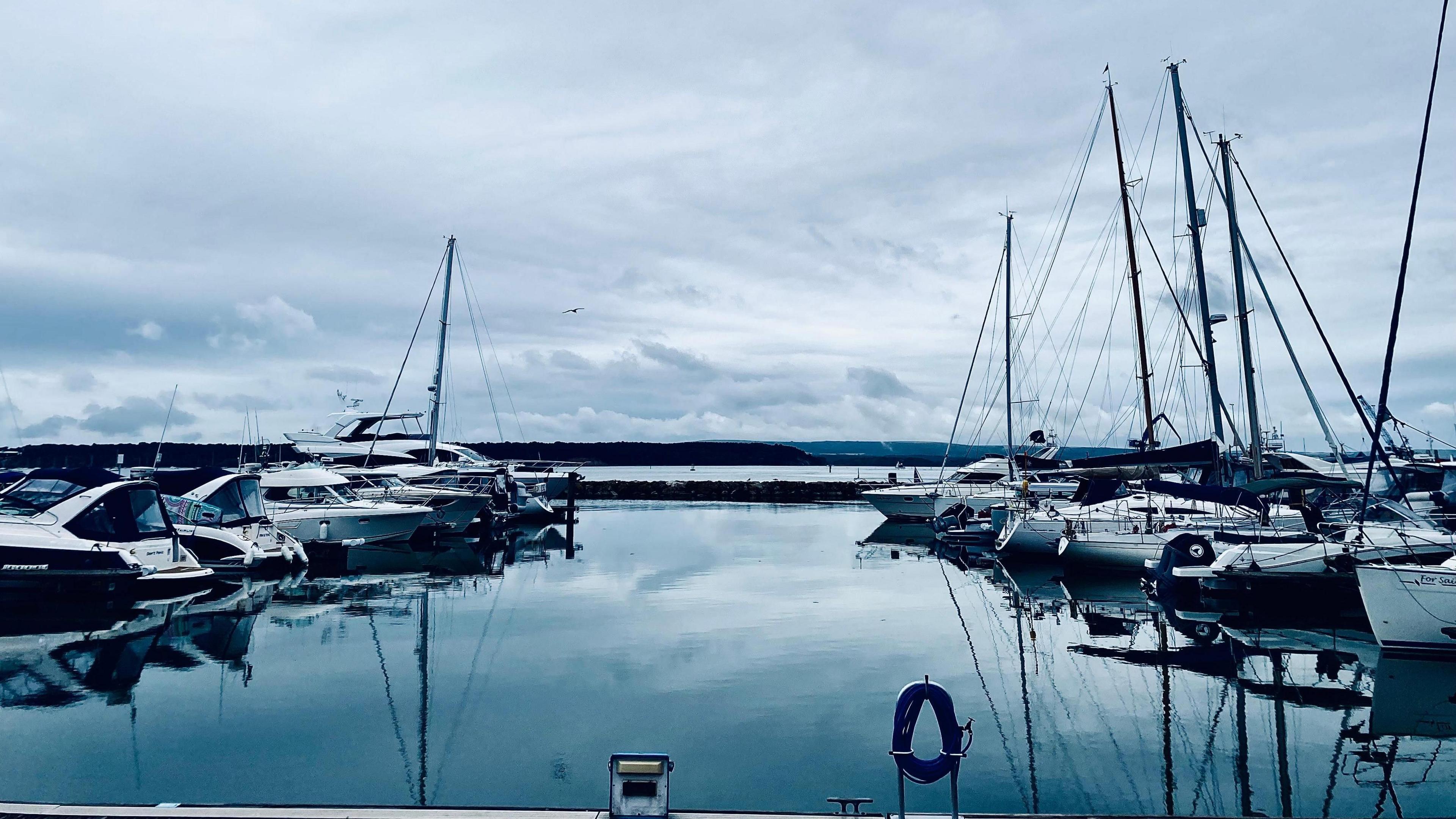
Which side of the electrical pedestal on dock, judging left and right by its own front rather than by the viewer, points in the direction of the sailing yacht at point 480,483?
back

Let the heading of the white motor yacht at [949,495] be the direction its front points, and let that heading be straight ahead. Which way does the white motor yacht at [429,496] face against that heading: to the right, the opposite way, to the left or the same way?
the opposite way

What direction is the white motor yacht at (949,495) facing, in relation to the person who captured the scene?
facing to the left of the viewer

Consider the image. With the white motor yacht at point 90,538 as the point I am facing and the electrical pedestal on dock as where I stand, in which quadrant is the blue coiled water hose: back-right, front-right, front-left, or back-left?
back-right

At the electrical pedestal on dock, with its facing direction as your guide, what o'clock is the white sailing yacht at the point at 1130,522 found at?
The white sailing yacht is roughly at 7 o'clock from the electrical pedestal on dock.

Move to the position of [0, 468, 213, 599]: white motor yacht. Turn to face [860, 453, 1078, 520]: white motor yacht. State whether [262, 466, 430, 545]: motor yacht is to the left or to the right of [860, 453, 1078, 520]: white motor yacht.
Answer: left

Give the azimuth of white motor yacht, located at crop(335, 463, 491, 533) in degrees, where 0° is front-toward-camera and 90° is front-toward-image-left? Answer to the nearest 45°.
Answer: approximately 315°
